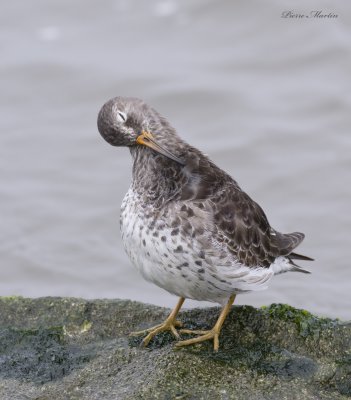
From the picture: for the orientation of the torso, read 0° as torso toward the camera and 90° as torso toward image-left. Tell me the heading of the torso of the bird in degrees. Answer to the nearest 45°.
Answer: approximately 45°
